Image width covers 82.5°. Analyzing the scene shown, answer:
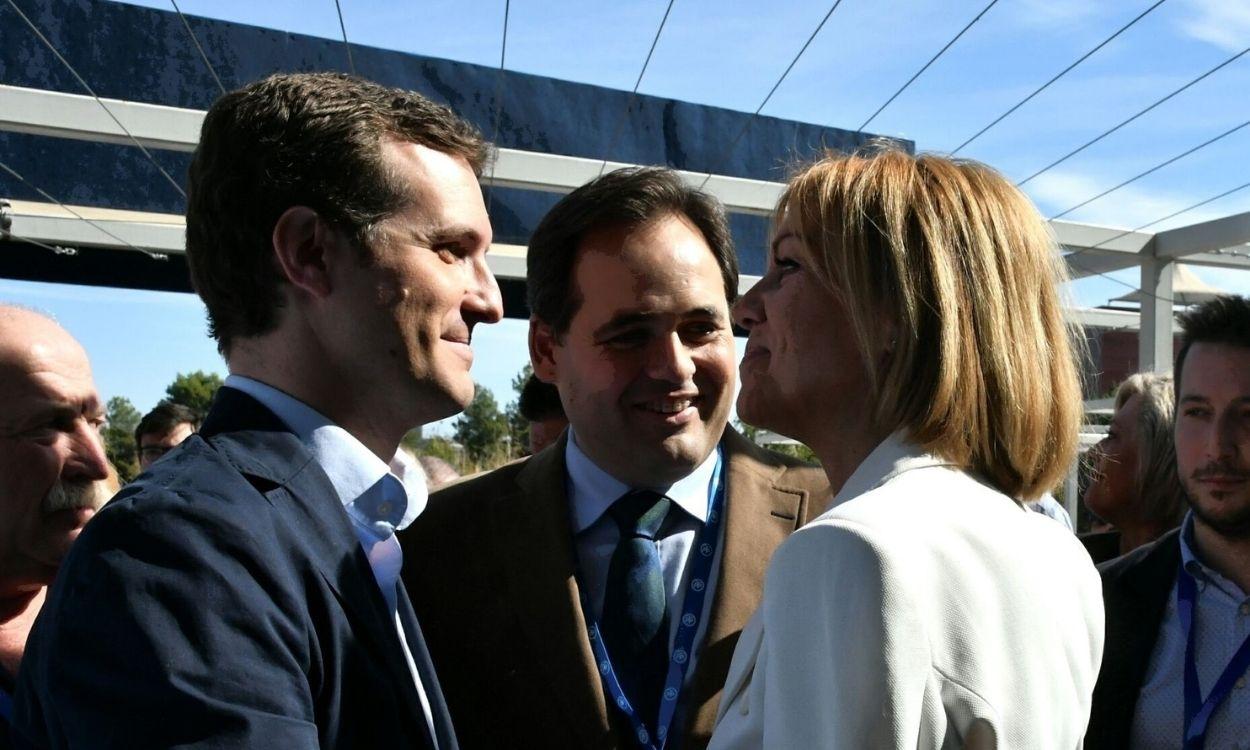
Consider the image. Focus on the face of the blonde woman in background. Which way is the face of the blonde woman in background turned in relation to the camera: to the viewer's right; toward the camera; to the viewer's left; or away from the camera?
to the viewer's left

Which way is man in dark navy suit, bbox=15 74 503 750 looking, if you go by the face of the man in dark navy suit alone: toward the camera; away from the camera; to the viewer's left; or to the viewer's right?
to the viewer's right

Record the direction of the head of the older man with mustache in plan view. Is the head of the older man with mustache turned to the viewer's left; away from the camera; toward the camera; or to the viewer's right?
to the viewer's right

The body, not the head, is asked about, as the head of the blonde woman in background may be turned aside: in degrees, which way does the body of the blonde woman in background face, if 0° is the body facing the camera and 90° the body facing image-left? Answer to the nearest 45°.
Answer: approximately 90°

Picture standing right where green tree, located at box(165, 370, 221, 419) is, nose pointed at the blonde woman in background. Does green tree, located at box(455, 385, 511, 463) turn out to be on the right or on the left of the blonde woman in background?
left
